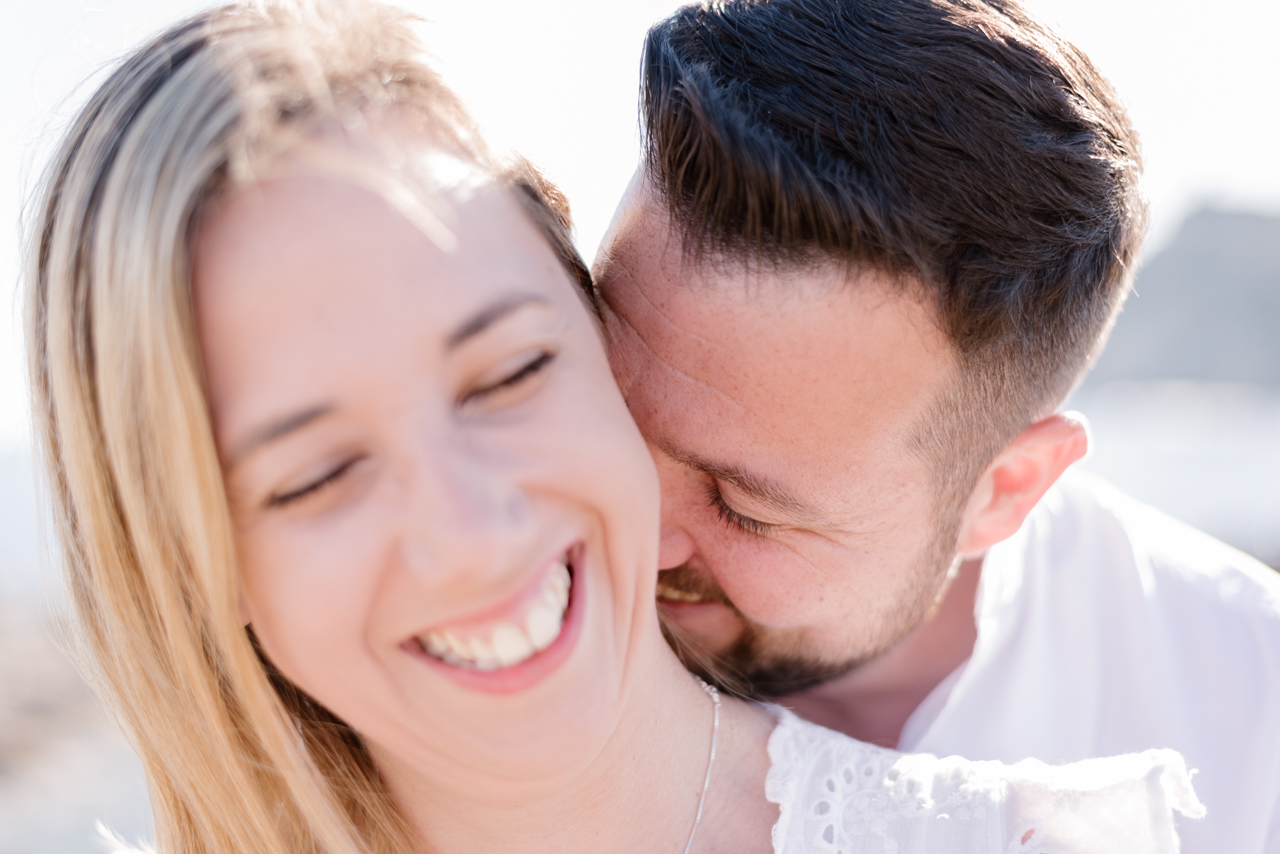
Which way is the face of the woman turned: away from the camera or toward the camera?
toward the camera

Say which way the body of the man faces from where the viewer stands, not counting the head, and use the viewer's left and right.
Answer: facing the viewer and to the left of the viewer

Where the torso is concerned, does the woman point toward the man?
no

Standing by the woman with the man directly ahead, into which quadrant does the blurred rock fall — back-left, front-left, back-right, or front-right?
front-left

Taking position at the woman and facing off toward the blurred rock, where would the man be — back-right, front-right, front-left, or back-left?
front-right

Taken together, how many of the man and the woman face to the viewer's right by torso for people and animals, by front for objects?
0

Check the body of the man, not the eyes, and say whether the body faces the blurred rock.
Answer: no

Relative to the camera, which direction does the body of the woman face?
toward the camera

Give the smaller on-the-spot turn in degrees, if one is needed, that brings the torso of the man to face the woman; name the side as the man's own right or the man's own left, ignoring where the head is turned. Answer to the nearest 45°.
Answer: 0° — they already face them

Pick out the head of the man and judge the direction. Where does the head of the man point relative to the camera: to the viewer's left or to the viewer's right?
to the viewer's left

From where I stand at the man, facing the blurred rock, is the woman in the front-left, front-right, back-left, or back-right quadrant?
back-left
